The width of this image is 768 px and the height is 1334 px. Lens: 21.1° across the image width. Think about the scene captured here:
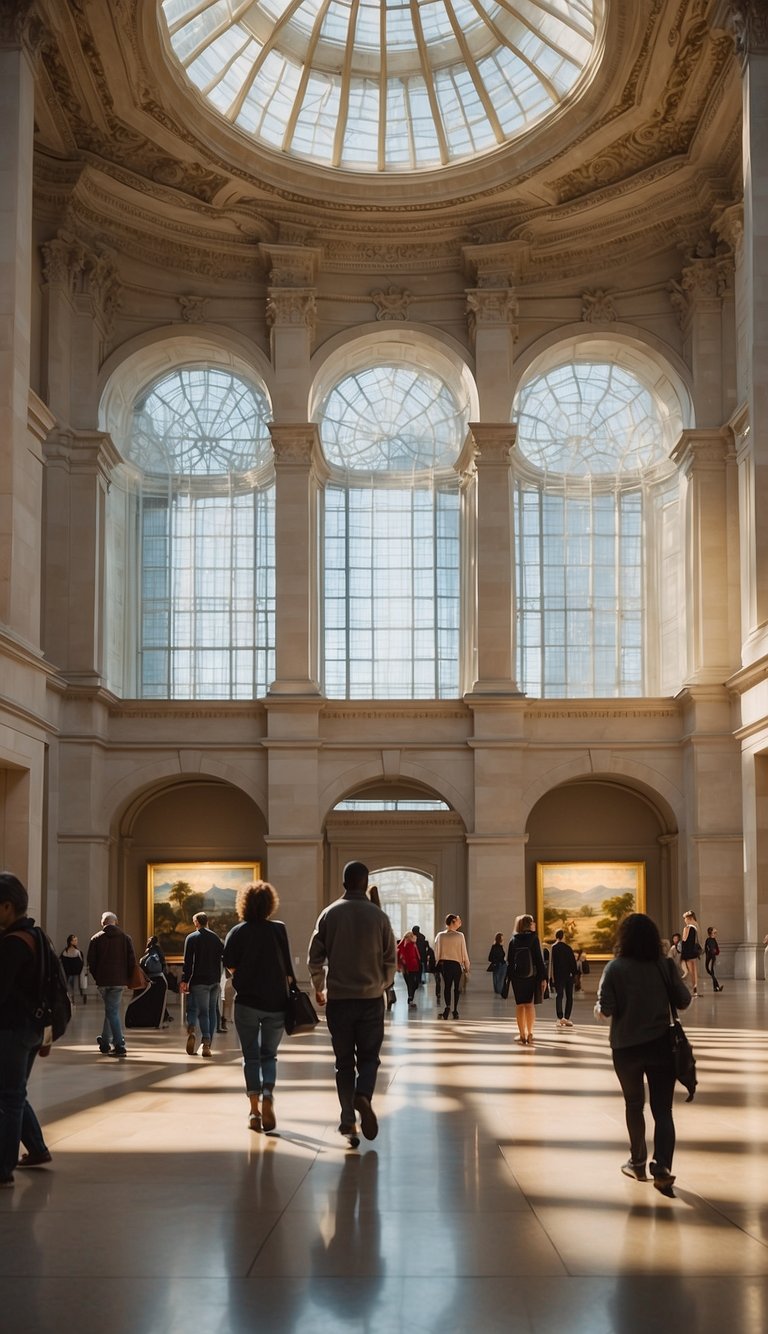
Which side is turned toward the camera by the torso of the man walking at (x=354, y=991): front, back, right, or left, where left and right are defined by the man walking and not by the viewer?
back

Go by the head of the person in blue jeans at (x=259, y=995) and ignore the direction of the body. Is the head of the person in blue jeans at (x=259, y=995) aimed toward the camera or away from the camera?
away from the camera

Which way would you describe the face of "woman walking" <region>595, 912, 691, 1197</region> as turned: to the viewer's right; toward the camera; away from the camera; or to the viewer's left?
away from the camera

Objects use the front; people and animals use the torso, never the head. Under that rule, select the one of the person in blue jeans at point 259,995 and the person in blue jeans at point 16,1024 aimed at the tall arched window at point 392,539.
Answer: the person in blue jeans at point 259,995

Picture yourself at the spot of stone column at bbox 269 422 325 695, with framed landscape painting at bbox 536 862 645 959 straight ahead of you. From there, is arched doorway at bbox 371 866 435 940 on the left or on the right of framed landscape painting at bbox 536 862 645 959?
left

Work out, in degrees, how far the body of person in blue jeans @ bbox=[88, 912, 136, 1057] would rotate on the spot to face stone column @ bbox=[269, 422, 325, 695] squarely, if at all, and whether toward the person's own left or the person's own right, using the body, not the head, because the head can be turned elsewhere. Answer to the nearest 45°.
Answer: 0° — they already face it
